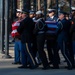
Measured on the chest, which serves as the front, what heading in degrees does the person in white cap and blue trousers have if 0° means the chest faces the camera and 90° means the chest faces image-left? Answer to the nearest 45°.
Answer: approximately 45°

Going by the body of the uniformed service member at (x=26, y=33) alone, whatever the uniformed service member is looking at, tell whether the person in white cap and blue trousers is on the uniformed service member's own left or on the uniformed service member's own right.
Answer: on the uniformed service member's own right

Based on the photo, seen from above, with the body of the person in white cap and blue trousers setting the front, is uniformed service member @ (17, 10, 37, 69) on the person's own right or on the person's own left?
on the person's own left
